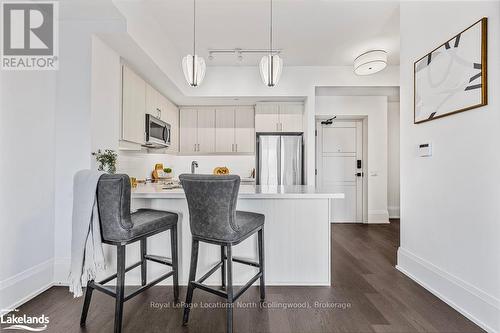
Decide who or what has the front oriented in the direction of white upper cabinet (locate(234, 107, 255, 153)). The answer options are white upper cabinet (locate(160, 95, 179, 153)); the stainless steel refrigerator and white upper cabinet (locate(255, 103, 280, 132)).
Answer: white upper cabinet (locate(160, 95, 179, 153))

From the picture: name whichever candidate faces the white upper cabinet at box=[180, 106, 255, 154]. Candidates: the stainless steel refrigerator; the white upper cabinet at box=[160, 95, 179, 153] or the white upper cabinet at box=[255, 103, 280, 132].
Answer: the white upper cabinet at box=[160, 95, 179, 153]

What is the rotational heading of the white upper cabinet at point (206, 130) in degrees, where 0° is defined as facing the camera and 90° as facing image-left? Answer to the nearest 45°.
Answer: approximately 0°

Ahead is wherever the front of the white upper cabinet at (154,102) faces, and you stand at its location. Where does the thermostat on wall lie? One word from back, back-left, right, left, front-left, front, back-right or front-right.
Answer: front-right

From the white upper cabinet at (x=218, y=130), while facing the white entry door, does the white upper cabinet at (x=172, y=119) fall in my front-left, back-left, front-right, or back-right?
back-right

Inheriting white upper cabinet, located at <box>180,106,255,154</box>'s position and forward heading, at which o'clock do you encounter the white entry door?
The white entry door is roughly at 9 o'clock from the white upper cabinet.

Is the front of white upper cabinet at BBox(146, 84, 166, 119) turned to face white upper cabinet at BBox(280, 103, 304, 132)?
yes

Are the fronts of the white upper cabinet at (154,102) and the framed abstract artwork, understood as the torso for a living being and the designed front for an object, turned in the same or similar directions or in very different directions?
very different directions

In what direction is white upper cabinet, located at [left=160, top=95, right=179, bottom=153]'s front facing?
to the viewer's right

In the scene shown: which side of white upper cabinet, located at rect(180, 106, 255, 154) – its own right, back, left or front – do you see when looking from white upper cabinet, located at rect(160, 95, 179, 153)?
right

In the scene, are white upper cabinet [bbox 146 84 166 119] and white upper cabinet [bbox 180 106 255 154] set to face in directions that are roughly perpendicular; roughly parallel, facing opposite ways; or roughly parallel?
roughly perpendicular

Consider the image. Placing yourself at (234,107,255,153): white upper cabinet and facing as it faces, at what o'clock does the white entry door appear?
The white entry door is roughly at 9 o'clock from the white upper cabinet.

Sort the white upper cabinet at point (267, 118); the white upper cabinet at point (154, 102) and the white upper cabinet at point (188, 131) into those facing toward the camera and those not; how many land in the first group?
2

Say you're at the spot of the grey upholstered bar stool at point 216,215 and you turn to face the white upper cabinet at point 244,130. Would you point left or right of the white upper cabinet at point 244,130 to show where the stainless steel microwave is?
left

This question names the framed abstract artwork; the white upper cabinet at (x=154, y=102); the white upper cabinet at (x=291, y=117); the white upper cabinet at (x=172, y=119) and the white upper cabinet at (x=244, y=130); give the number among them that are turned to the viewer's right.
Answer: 2

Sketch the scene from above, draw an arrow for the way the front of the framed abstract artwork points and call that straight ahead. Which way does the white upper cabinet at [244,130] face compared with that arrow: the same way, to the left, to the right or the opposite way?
to the left

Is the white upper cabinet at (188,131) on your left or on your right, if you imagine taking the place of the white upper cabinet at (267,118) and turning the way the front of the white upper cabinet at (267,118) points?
on your right
